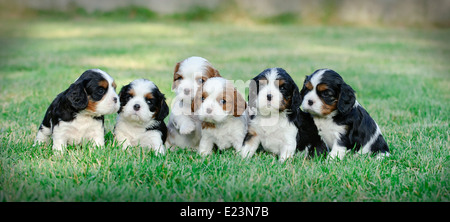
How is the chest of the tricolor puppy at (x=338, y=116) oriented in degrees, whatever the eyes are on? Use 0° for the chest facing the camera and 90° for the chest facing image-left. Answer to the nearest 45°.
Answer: approximately 45°

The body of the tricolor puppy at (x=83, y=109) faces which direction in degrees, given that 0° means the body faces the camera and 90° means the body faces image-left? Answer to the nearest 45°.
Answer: approximately 315°

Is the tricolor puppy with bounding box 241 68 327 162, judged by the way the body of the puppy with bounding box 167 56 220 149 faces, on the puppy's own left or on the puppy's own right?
on the puppy's own left

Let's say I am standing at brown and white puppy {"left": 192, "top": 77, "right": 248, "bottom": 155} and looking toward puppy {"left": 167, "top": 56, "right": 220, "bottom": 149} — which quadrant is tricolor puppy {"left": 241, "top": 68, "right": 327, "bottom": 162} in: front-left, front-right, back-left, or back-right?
back-right

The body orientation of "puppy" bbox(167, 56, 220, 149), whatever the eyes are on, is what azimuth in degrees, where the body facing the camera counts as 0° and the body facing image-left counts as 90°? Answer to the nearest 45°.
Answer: approximately 0°
